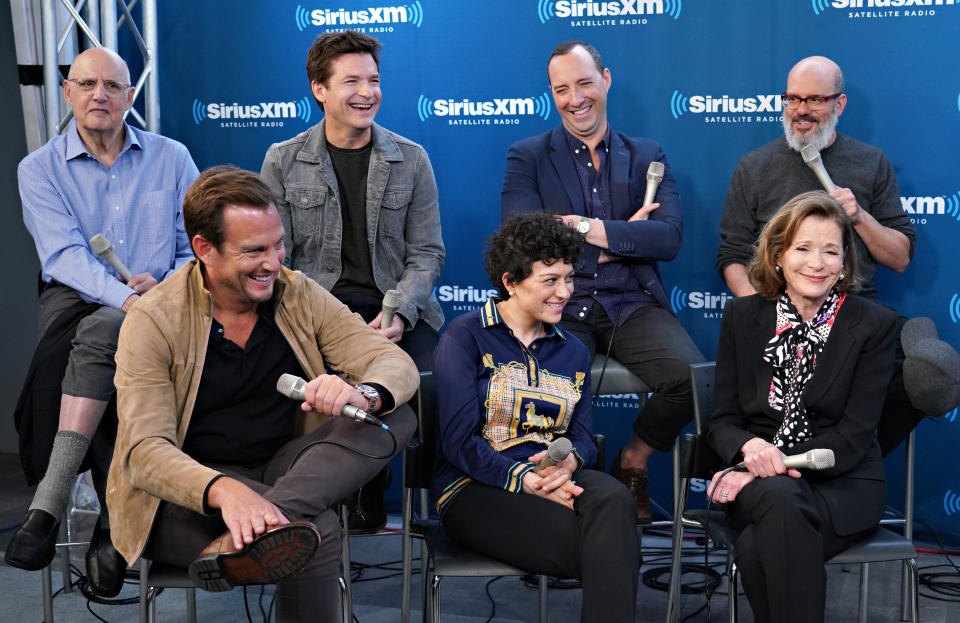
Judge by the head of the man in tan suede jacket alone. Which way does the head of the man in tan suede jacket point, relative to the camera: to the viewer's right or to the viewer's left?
to the viewer's right

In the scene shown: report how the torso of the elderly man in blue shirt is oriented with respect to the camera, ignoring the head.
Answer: toward the camera

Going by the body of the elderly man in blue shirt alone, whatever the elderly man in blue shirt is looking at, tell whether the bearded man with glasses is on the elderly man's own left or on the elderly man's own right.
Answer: on the elderly man's own left

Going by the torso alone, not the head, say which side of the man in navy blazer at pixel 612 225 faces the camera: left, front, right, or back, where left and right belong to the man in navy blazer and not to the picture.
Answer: front

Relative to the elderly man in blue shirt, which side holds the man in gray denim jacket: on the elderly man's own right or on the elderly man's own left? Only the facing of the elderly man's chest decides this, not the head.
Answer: on the elderly man's own left

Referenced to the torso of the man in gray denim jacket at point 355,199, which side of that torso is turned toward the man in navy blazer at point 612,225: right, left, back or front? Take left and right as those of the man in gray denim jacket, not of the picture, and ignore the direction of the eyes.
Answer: left

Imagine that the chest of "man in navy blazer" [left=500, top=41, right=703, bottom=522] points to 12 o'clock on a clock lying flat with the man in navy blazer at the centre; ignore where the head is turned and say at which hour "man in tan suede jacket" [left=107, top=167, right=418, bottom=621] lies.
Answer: The man in tan suede jacket is roughly at 1 o'clock from the man in navy blazer.

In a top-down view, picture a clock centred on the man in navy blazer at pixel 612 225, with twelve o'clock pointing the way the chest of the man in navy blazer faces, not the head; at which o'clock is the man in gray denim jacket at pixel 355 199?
The man in gray denim jacket is roughly at 3 o'clock from the man in navy blazer.

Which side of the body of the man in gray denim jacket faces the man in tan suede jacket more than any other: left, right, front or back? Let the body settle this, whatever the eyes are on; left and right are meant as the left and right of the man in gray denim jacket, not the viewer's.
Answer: front

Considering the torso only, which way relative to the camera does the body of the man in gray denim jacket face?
toward the camera

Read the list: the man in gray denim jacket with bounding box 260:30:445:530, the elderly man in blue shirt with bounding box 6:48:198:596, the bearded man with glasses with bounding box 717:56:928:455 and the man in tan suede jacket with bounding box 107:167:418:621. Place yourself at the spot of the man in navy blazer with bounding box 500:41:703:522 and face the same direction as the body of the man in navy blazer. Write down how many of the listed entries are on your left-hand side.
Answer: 1

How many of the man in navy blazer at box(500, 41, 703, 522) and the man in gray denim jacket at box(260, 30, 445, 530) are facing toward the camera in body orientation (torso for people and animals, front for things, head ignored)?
2

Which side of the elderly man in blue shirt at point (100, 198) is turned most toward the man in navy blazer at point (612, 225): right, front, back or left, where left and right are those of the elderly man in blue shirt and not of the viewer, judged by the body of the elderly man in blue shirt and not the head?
left

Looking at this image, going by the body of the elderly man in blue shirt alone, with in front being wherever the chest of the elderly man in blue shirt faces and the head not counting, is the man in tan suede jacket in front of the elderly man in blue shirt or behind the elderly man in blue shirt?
in front

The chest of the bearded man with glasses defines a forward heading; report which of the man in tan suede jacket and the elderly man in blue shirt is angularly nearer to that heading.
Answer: the man in tan suede jacket
